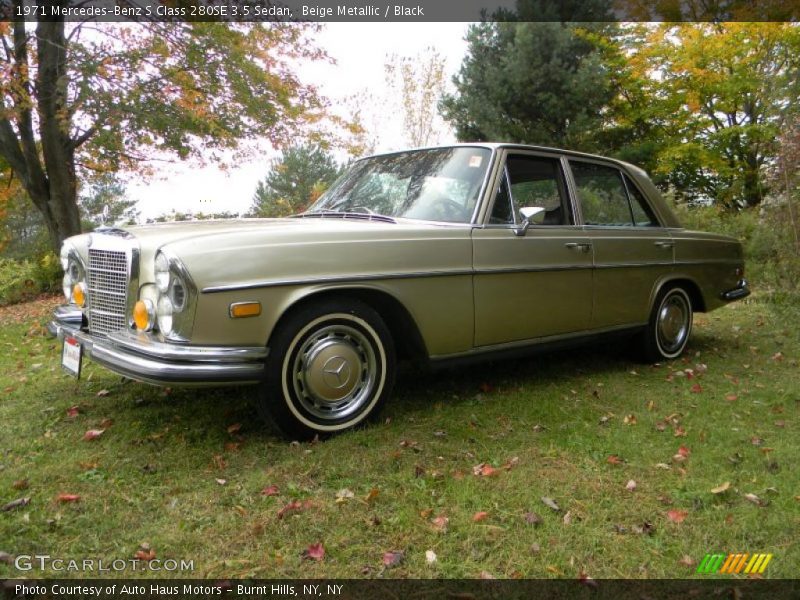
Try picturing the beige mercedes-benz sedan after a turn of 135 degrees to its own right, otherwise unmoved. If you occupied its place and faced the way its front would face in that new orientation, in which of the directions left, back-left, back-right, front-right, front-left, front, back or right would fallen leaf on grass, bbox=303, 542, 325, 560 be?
back

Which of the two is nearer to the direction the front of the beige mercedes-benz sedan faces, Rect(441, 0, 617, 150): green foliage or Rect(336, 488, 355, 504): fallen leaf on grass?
the fallen leaf on grass

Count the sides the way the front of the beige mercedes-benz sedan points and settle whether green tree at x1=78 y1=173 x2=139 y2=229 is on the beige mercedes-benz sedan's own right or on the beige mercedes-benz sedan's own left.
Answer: on the beige mercedes-benz sedan's own right

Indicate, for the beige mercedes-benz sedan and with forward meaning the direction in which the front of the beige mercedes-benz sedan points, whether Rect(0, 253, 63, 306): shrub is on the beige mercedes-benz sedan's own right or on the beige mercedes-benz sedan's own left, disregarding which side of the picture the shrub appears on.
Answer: on the beige mercedes-benz sedan's own right

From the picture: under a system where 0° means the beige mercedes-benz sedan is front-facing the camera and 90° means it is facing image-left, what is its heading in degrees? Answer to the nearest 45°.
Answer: approximately 45°

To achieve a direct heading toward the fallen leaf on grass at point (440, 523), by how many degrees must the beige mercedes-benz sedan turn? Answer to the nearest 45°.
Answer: approximately 45° to its left
